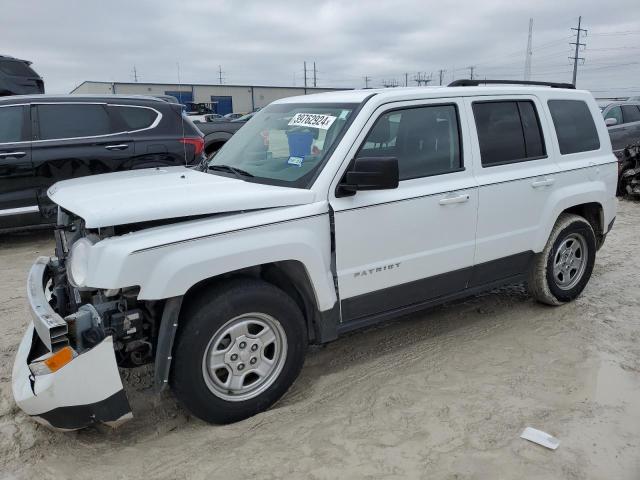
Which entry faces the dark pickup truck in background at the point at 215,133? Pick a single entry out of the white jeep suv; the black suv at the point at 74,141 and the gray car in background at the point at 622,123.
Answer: the gray car in background at the point at 622,123

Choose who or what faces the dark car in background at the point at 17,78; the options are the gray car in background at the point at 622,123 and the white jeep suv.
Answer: the gray car in background at the point at 622,123

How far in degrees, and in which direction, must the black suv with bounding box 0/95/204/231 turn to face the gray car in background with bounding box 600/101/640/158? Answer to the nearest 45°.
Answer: approximately 180°

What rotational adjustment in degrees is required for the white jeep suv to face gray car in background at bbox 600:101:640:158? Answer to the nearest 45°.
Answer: approximately 180°

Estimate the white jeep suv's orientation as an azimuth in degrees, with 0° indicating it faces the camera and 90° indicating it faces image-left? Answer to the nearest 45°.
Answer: approximately 45°

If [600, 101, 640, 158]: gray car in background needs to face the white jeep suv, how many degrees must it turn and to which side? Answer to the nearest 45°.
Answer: approximately 45° to its left

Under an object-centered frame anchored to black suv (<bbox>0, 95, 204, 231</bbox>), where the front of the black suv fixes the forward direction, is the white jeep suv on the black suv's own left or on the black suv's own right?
on the black suv's own left
